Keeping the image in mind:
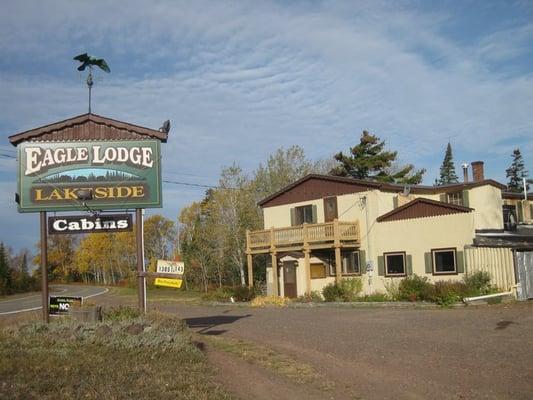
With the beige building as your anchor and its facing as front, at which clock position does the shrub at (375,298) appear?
The shrub is roughly at 12 o'clock from the beige building.

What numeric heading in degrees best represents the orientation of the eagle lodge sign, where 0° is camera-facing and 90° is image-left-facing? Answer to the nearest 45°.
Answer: approximately 0°

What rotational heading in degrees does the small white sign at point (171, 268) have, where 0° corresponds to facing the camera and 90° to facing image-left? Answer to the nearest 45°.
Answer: approximately 0°

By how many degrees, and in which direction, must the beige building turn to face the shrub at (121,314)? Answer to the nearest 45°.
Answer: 0° — it already faces it

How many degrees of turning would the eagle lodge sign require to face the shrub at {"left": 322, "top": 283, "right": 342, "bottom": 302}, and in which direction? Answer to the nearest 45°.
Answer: approximately 135° to its left

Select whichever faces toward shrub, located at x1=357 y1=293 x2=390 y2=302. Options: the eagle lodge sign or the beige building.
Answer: the beige building

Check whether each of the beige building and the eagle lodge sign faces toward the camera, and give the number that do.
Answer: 2

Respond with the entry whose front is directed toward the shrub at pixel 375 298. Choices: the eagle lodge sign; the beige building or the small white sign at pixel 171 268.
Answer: the beige building

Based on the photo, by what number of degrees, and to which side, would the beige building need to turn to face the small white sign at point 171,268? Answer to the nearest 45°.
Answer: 0° — it already faces it
